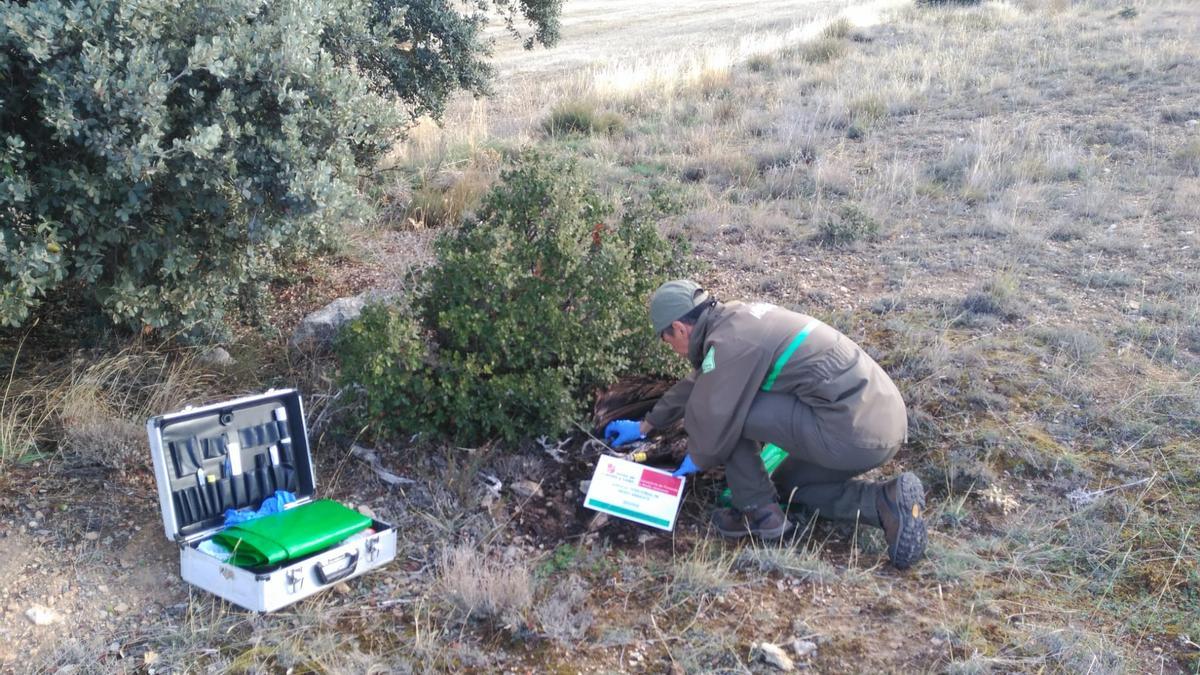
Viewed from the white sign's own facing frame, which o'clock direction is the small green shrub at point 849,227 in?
The small green shrub is roughly at 7 o'clock from the white sign.

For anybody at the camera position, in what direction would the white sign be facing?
facing the viewer

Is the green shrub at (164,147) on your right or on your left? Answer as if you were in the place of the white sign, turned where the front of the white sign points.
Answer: on your right

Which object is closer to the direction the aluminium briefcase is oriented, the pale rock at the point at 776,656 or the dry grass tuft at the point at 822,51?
the pale rock

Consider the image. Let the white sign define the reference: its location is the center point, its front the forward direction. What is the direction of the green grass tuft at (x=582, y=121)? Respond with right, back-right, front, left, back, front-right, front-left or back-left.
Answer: back

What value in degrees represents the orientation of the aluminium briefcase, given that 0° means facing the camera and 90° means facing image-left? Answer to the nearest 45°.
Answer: approximately 315°

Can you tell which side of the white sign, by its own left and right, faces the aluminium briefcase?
right

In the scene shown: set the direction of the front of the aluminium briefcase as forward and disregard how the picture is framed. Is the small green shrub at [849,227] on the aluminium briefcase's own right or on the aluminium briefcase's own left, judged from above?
on the aluminium briefcase's own left

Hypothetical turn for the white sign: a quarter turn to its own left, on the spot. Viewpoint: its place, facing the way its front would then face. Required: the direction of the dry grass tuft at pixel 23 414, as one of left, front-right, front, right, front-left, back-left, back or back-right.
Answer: back

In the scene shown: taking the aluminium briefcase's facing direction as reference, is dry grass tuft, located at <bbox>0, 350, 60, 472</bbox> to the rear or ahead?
to the rear

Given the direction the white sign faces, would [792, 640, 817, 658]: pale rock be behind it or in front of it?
in front

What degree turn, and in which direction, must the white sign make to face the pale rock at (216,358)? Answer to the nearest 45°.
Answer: approximately 135° to its right

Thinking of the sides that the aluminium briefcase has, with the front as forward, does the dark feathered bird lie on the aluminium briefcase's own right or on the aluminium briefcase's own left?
on the aluminium briefcase's own left

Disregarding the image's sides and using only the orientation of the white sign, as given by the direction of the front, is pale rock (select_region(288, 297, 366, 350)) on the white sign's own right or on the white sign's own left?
on the white sign's own right

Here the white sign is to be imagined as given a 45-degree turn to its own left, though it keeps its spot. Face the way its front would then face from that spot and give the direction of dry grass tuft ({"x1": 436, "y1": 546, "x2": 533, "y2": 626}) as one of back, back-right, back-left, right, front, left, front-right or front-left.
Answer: right

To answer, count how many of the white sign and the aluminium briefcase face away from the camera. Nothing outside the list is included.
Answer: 0

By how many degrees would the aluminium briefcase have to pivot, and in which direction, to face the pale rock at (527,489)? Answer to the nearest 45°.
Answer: approximately 45° to its left
